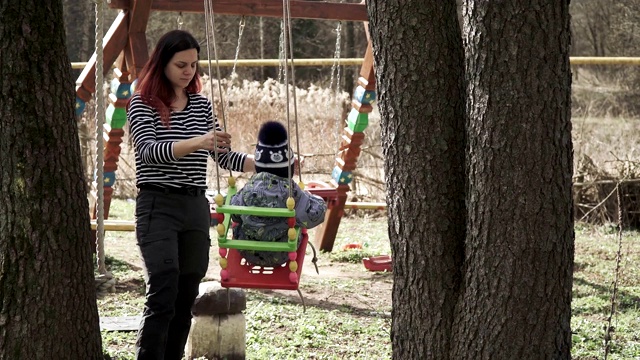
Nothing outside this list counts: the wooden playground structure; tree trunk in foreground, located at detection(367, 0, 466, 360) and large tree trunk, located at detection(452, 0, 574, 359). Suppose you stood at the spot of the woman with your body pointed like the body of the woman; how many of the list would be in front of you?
2

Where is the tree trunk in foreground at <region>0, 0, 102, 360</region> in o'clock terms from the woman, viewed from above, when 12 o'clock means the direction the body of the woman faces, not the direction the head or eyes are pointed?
The tree trunk in foreground is roughly at 3 o'clock from the woman.

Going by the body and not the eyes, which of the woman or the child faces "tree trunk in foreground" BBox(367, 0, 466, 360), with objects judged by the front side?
the woman

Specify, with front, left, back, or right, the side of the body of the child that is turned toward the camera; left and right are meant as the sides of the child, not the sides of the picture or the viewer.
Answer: back

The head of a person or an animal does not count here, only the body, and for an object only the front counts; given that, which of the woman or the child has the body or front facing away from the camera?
the child

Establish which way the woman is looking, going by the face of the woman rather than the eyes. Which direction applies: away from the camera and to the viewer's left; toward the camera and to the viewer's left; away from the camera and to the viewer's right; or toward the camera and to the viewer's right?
toward the camera and to the viewer's right

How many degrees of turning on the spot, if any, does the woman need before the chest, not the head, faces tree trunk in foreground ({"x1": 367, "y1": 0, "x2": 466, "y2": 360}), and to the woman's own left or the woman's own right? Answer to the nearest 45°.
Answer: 0° — they already face it

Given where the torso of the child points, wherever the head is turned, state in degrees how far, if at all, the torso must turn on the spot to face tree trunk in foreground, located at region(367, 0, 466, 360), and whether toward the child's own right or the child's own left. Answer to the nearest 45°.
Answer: approximately 135° to the child's own right

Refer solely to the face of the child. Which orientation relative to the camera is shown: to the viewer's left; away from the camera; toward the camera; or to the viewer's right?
away from the camera
